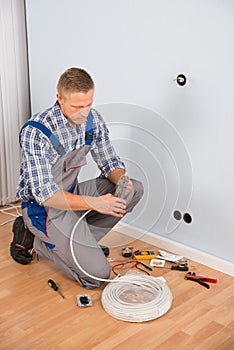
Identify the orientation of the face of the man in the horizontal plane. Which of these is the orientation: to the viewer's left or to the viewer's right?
to the viewer's right

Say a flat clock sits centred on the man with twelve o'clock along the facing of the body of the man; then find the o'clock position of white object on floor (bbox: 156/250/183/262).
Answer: The white object on floor is roughly at 10 o'clock from the man.

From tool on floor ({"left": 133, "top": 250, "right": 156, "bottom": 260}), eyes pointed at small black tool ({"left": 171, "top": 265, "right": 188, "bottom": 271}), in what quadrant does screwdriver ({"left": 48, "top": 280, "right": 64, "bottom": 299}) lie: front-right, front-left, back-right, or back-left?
back-right

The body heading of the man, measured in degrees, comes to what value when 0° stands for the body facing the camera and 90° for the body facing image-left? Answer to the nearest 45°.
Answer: approximately 315°

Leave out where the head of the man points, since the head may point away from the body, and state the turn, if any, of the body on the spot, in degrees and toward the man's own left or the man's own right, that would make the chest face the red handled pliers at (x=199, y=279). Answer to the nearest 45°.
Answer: approximately 45° to the man's own left
